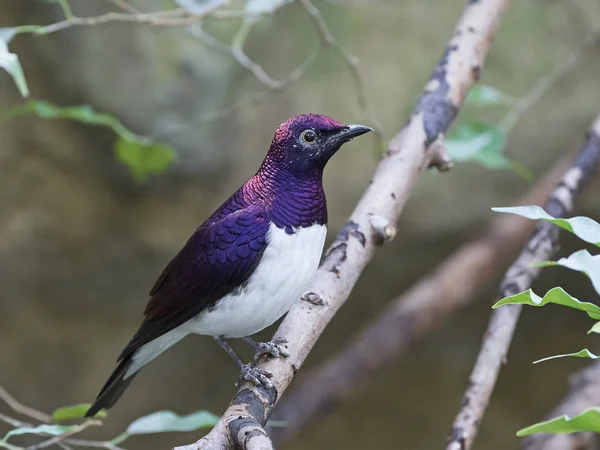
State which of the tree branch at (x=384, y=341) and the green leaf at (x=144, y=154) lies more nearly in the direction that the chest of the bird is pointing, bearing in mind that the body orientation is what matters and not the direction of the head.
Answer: the tree branch

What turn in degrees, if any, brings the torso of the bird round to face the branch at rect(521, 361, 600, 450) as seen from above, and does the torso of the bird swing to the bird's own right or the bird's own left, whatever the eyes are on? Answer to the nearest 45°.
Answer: approximately 45° to the bird's own left

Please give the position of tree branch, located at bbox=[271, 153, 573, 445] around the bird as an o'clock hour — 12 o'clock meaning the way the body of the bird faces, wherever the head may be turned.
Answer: The tree branch is roughly at 10 o'clock from the bird.

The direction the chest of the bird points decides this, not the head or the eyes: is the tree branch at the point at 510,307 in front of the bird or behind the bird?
in front

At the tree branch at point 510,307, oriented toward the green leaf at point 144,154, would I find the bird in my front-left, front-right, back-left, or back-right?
front-left

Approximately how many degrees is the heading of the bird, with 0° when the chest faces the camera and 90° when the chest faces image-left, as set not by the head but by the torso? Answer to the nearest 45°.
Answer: approximately 270°
